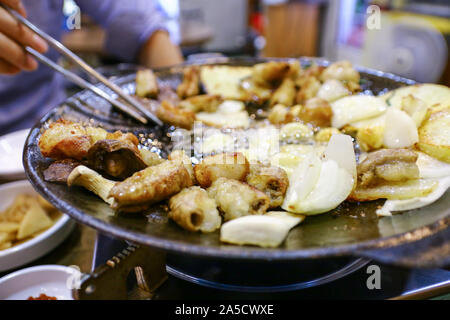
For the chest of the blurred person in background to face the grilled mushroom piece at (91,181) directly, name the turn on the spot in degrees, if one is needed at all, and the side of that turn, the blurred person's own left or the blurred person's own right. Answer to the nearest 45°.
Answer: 0° — they already face it

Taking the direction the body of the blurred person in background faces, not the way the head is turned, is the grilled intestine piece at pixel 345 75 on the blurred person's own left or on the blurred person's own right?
on the blurred person's own left

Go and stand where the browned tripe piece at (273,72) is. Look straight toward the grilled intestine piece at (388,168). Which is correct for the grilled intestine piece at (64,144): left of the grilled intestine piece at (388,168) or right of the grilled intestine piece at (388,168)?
right

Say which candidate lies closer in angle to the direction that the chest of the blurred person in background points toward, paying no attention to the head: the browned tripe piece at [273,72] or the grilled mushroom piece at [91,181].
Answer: the grilled mushroom piece

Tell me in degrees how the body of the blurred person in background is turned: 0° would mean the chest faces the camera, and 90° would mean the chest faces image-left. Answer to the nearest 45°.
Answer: approximately 0°

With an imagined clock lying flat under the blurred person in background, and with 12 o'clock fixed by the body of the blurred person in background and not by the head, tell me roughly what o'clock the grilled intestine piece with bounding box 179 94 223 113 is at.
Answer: The grilled intestine piece is roughly at 11 o'clock from the blurred person in background.

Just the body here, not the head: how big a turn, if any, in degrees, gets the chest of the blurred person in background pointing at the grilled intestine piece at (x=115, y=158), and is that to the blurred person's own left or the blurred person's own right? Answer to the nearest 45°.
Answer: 0° — they already face it

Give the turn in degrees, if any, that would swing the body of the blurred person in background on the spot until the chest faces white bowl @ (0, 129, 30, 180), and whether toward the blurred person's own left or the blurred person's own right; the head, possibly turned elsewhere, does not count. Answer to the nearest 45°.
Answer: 0° — they already face it

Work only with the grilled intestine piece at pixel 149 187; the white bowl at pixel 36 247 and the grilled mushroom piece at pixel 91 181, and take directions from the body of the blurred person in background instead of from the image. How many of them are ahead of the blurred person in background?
3
